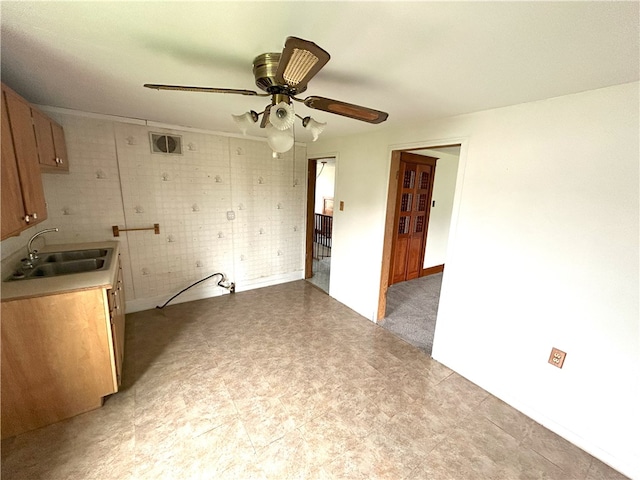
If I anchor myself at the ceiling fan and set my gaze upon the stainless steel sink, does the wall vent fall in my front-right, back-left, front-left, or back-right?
front-right

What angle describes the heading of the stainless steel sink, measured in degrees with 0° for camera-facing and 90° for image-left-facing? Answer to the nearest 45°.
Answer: approximately 270°

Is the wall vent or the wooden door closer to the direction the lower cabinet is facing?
the wooden door

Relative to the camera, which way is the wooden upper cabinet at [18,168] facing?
to the viewer's right

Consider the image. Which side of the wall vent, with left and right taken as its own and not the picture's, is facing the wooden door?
left

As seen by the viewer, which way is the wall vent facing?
toward the camera

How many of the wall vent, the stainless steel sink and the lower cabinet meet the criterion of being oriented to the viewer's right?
2

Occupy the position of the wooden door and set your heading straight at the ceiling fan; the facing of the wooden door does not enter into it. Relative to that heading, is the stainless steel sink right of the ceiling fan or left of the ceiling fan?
right

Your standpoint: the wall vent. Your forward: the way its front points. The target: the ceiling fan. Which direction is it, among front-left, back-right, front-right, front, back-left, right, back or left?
front

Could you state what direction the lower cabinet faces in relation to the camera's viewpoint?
facing to the right of the viewer

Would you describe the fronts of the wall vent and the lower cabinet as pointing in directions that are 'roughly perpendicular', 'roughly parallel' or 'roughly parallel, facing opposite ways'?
roughly perpendicular

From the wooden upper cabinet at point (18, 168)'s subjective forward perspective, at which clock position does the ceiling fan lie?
The ceiling fan is roughly at 2 o'clock from the wooden upper cabinet.

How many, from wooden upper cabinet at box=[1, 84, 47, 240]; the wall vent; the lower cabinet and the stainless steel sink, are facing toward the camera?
1
